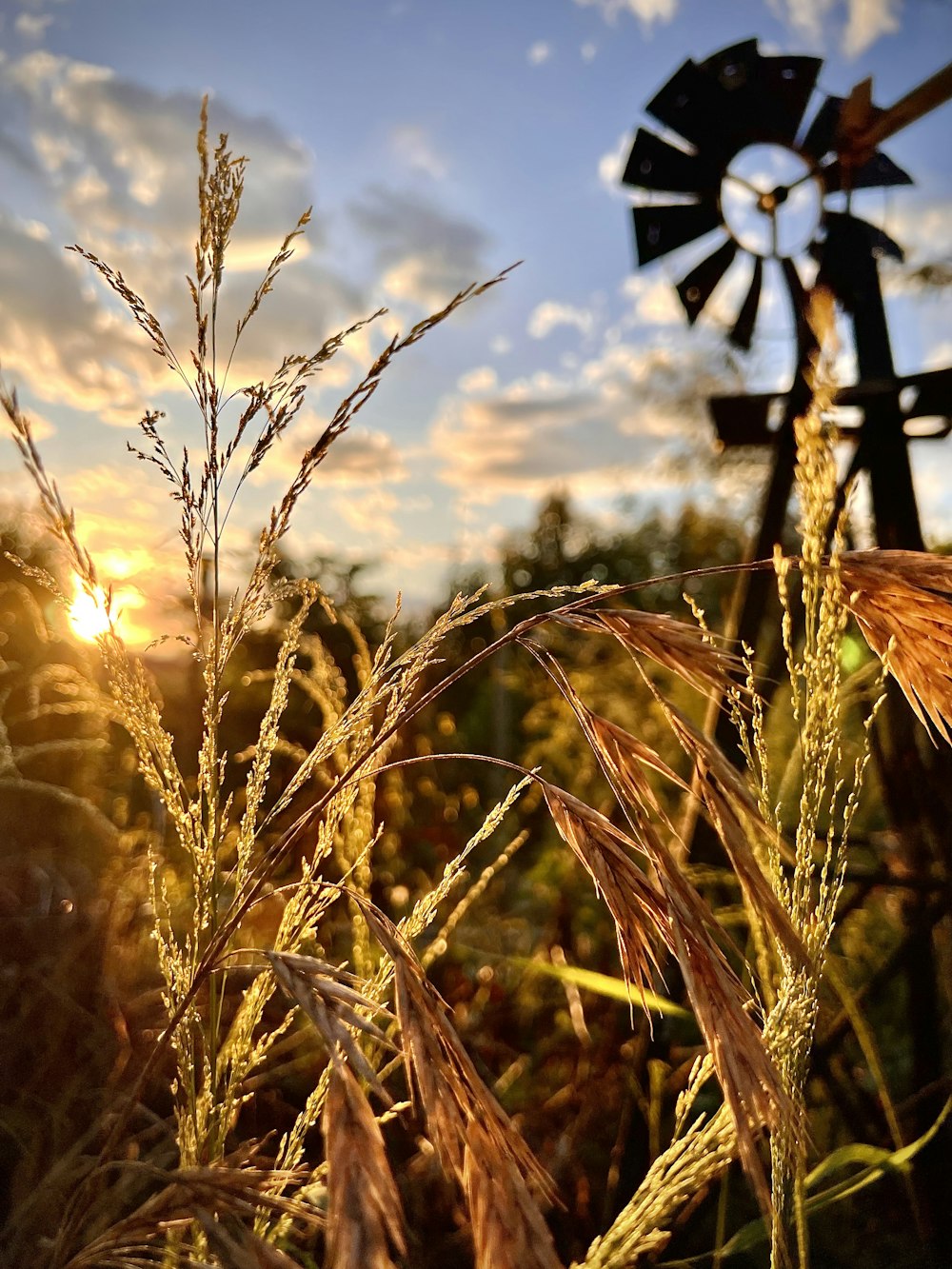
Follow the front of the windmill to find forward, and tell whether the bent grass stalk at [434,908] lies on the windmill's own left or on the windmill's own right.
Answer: on the windmill's own left
